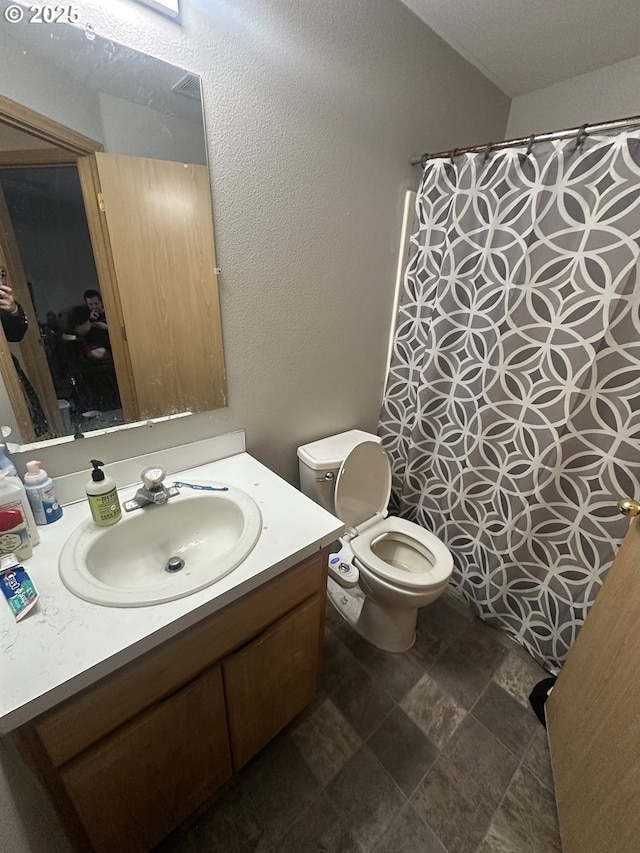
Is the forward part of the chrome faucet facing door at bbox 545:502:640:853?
yes

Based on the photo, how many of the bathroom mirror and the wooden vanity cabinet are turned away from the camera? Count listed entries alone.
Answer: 0

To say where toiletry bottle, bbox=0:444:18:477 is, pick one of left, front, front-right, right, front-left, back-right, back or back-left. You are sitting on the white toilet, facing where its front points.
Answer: right

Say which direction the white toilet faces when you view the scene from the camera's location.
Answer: facing the viewer and to the right of the viewer

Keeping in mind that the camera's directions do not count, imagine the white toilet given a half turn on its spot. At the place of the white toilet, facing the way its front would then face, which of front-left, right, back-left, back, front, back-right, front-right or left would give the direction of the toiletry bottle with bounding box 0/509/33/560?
left

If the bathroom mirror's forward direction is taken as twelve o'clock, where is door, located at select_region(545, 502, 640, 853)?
The door is roughly at 12 o'clock from the bathroom mirror.

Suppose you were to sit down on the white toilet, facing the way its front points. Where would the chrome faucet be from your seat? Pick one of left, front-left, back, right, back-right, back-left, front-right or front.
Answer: right

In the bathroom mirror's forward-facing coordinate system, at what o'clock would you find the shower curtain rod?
The shower curtain rod is roughly at 11 o'clock from the bathroom mirror.

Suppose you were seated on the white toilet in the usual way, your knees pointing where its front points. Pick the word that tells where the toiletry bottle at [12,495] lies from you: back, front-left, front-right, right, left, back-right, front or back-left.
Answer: right
